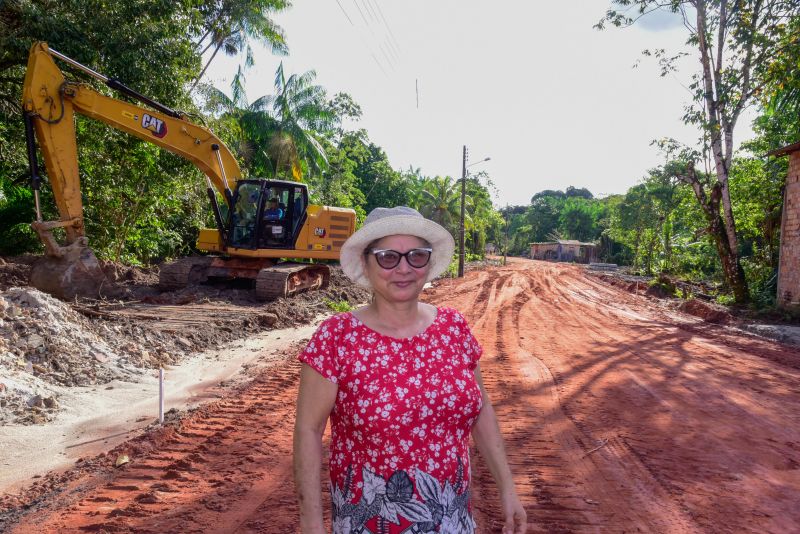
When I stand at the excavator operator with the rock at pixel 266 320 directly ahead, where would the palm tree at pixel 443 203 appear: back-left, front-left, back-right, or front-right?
back-left

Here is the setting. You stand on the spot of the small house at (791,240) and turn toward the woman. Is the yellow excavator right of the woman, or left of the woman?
right

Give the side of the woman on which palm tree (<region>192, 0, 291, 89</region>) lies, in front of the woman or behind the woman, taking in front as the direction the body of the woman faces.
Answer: behind

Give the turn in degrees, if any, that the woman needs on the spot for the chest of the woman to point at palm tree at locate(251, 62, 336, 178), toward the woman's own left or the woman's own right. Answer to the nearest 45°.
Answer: approximately 180°

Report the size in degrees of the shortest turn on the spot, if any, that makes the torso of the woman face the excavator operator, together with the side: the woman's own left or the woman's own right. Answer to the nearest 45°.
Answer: approximately 180°

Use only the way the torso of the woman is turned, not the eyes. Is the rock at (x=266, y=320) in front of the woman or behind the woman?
behind

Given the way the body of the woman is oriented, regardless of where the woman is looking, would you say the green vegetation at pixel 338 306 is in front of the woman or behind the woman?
behind

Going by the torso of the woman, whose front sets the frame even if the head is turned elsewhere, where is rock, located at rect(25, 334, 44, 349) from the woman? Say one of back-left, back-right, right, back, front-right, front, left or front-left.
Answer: back-right

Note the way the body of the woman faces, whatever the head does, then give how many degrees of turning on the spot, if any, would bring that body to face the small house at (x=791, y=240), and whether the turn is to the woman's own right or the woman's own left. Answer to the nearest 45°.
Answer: approximately 135° to the woman's own left

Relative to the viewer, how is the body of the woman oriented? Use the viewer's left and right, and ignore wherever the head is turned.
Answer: facing the viewer

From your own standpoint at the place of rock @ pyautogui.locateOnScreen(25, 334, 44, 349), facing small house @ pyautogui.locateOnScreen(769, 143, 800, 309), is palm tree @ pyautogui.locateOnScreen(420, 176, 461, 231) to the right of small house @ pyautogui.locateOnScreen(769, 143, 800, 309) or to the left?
left

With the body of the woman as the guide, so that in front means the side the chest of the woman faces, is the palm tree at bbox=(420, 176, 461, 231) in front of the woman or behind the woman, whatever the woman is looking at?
behind
